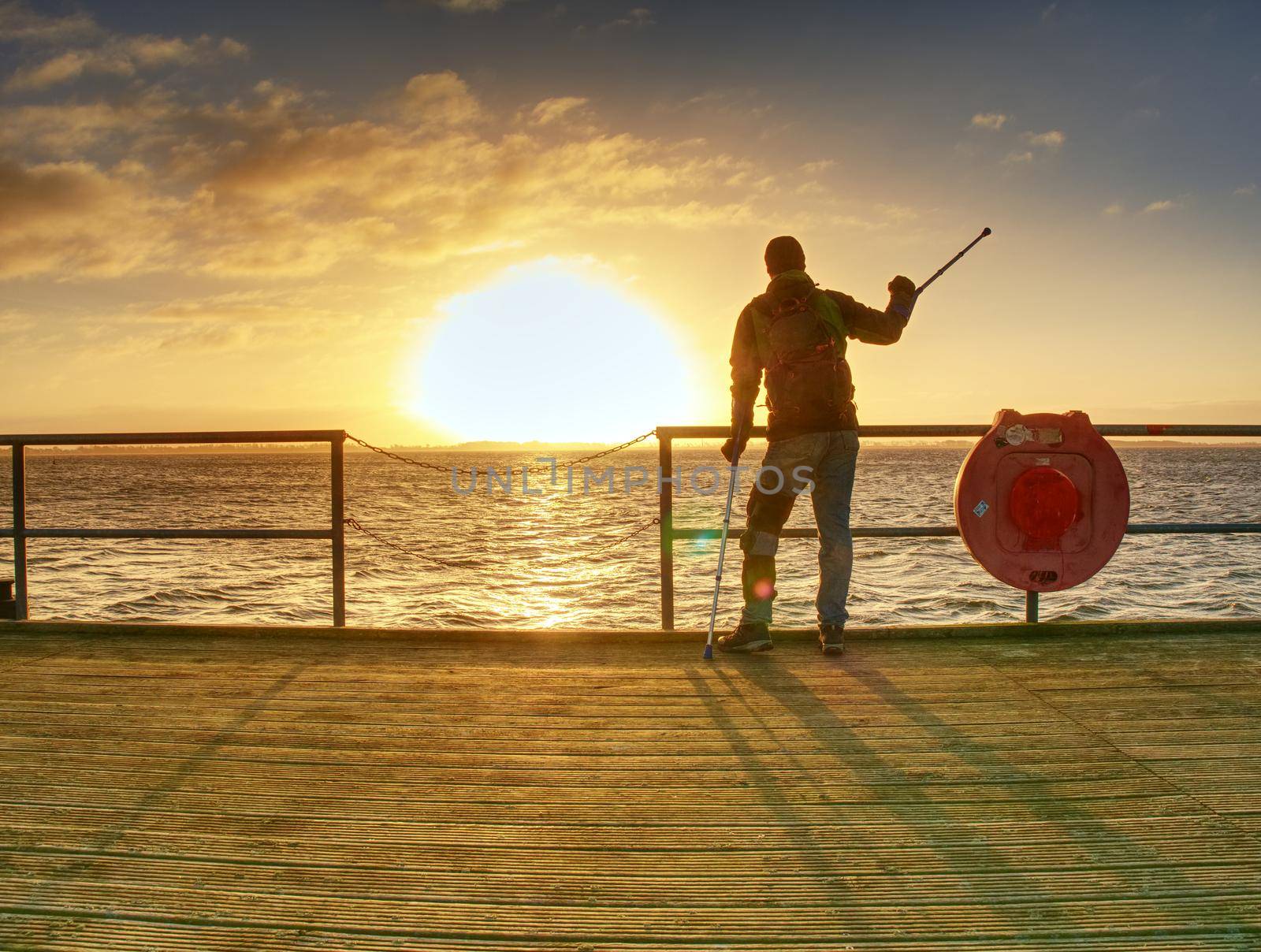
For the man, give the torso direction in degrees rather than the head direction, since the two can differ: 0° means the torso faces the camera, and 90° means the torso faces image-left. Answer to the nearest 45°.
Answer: approximately 180°
